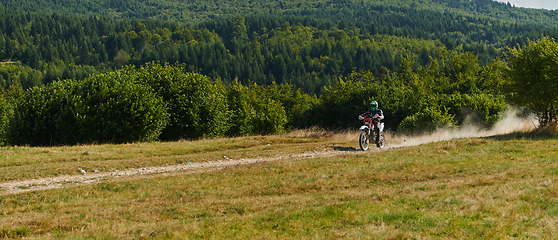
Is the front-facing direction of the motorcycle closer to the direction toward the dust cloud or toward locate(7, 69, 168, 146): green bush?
the green bush

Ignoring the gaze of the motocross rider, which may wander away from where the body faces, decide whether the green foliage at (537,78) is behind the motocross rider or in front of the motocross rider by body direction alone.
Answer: behind

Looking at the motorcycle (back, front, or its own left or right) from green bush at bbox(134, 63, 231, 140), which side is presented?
right

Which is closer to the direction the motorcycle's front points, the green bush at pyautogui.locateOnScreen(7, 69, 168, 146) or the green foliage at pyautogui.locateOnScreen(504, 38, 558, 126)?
the green bush

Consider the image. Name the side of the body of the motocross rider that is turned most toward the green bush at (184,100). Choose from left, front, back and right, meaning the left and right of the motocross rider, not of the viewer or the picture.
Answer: right

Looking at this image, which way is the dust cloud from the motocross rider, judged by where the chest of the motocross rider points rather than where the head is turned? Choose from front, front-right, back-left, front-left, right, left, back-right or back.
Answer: back

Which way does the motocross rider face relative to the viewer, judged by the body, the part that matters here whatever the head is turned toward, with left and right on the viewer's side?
facing the viewer and to the left of the viewer

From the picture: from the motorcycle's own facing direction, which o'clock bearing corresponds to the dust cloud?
The dust cloud is roughly at 6 o'clock from the motorcycle.

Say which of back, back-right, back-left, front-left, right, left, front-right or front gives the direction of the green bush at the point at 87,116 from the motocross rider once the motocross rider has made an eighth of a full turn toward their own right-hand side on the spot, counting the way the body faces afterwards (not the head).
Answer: front

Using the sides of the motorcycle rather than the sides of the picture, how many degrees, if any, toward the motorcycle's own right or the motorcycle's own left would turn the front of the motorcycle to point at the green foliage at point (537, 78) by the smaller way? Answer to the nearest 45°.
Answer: approximately 180°

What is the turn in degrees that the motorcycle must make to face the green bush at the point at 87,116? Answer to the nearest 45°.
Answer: approximately 45° to its right
